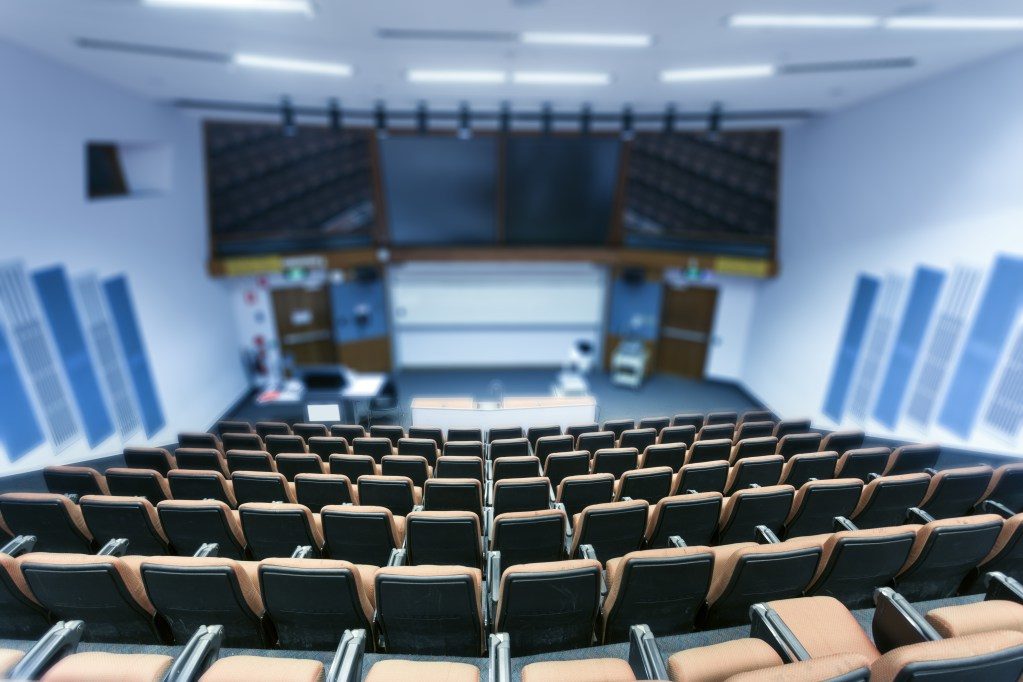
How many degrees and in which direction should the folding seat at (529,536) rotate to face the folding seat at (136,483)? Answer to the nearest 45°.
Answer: approximately 90° to its left

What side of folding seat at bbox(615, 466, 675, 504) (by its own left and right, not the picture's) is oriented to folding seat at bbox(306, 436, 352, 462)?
left

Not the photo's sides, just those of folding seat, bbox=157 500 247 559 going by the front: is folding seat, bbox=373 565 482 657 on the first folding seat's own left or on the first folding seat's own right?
on the first folding seat's own right

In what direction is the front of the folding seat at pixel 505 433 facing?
away from the camera

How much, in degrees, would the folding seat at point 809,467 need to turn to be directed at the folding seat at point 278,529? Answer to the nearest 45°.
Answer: approximately 90° to its left

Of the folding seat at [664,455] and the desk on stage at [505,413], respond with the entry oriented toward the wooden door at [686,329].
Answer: the folding seat
